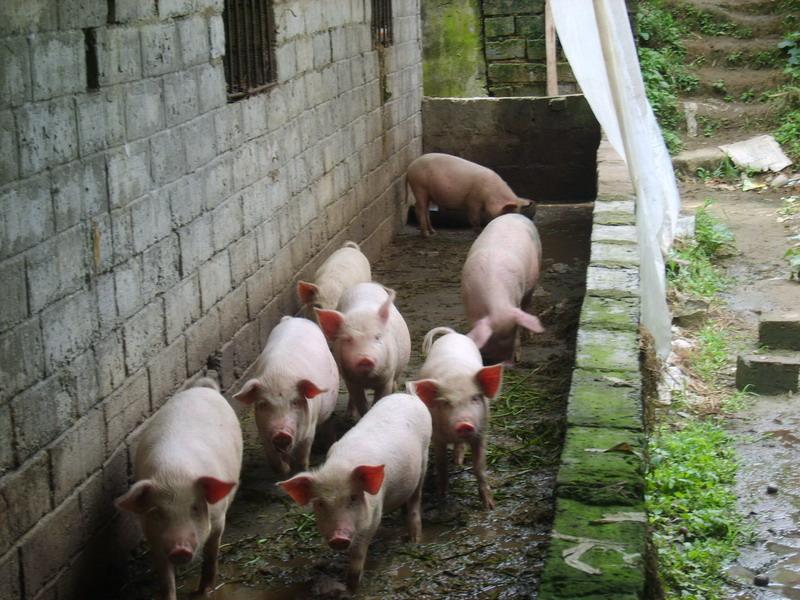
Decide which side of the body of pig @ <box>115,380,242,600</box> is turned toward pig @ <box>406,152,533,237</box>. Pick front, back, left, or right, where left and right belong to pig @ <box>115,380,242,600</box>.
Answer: back

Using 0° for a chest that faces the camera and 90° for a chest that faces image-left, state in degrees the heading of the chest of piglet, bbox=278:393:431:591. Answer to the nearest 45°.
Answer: approximately 45°

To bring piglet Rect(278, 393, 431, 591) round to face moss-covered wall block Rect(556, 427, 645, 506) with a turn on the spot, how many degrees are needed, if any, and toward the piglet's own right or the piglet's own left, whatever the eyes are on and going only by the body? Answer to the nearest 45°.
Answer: approximately 135° to the piglet's own left

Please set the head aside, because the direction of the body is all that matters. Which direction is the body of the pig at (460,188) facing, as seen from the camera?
to the viewer's right

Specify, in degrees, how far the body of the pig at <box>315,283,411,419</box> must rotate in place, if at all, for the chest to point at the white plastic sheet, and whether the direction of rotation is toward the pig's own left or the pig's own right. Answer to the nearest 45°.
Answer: approximately 135° to the pig's own left

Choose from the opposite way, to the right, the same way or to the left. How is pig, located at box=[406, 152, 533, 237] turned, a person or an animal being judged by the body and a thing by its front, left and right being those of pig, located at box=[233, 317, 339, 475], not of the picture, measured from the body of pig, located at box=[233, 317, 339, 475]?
to the left

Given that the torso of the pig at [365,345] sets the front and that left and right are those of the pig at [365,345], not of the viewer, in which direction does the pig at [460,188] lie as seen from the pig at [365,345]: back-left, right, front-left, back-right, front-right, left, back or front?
back

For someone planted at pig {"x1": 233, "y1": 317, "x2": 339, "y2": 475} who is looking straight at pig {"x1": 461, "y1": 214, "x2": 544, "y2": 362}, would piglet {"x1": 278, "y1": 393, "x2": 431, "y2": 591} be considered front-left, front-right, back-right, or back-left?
back-right

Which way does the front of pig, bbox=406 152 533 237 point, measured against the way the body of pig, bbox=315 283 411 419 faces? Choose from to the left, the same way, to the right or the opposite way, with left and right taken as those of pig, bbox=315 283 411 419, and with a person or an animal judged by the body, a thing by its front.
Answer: to the left

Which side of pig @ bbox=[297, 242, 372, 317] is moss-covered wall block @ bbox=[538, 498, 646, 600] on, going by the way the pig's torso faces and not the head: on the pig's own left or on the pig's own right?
on the pig's own left

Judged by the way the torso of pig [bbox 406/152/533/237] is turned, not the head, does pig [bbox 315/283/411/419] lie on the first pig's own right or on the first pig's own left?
on the first pig's own right
